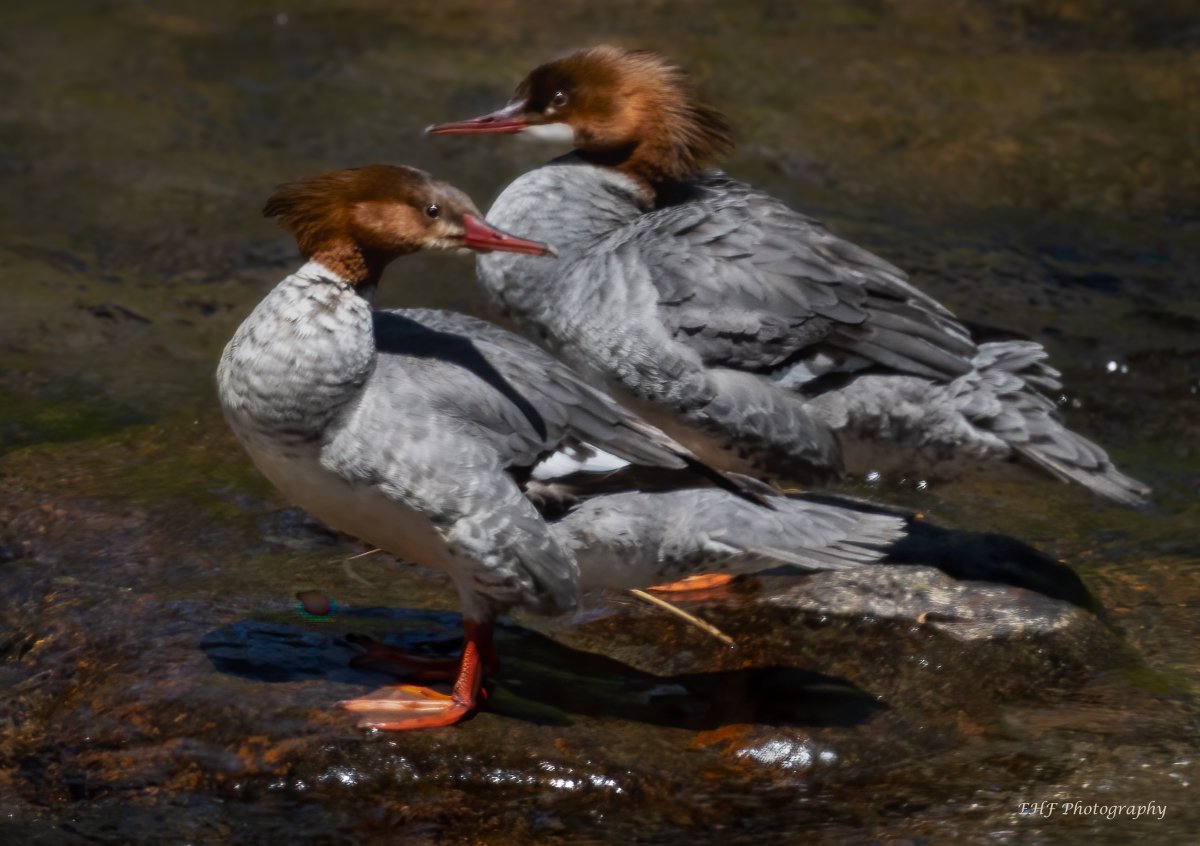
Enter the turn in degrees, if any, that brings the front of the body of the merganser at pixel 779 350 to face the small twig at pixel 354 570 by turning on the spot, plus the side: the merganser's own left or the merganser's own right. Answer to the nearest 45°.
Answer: approximately 45° to the merganser's own left

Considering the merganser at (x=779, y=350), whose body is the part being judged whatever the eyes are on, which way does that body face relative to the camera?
to the viewer's left

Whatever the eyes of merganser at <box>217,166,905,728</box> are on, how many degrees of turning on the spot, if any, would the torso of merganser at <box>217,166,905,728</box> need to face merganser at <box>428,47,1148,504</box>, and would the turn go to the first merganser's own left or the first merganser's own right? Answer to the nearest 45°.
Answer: approximately 135° to the first merganser's own right

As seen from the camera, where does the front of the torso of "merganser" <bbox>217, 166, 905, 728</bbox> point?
to the viewer's left

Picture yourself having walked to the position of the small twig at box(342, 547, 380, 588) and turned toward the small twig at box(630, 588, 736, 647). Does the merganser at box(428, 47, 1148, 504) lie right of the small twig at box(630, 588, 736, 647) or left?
left

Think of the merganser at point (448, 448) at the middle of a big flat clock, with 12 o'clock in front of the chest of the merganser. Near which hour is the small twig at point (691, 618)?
The small twig is roughly at 5 o'clock from the merganser.

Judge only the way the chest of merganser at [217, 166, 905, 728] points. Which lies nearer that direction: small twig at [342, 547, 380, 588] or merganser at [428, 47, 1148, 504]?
the small twig

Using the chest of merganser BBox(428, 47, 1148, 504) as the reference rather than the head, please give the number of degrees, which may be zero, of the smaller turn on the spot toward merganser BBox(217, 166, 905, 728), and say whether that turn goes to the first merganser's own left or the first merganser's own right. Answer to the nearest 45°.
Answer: approximately 45° to the first merganser's own left

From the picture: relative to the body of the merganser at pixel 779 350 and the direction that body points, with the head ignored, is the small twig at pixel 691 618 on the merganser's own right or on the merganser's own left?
on the merganser's own left

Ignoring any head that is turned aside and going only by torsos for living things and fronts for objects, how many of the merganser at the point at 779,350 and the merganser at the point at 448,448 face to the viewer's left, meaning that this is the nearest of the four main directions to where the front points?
2
